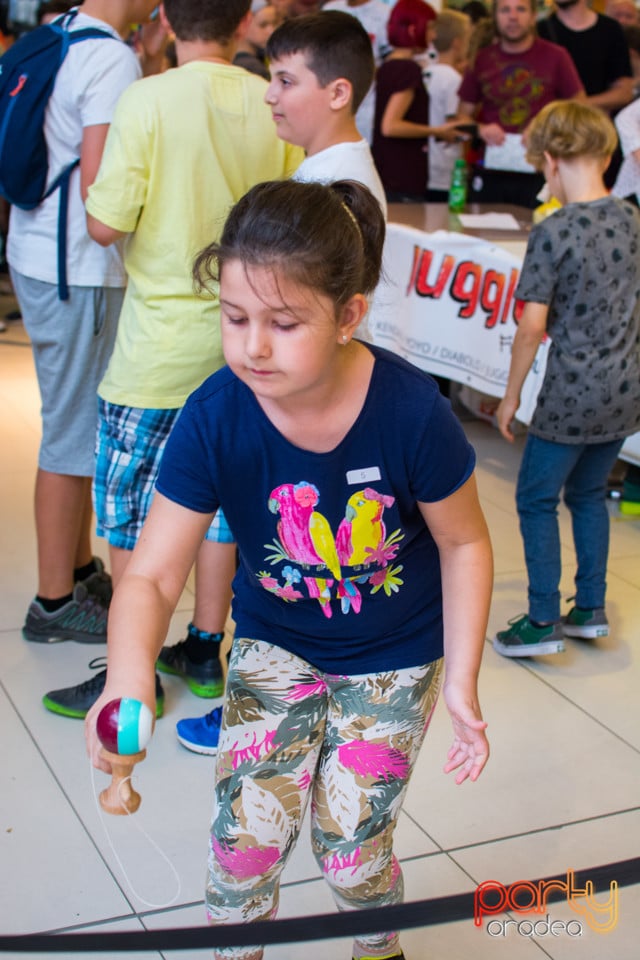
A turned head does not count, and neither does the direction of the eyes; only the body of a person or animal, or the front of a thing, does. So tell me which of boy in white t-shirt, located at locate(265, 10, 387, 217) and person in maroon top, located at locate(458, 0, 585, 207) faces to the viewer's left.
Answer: the boy in white t-shirt

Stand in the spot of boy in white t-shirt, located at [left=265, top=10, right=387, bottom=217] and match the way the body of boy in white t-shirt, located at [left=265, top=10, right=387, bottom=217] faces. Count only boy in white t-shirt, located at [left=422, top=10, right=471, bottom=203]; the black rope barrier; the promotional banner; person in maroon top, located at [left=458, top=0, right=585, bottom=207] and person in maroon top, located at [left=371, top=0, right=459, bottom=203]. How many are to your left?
1

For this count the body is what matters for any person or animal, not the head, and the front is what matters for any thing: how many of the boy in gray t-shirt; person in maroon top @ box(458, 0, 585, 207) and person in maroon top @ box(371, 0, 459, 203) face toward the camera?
1

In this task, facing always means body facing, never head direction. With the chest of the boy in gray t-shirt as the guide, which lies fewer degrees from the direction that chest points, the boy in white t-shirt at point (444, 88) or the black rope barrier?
the boy in white t-shirt

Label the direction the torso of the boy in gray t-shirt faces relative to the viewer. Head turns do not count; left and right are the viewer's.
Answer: facing away from the viewer and to the left of the viewer

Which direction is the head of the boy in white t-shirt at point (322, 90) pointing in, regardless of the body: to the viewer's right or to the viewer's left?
to the viewer's left

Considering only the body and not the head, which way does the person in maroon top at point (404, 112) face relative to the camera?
to the viewer's right

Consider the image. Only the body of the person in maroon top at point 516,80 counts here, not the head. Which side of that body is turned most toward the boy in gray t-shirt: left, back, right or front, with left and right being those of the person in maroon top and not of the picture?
front

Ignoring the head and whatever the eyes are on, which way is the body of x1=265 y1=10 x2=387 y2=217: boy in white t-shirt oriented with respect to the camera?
to the viewer's left

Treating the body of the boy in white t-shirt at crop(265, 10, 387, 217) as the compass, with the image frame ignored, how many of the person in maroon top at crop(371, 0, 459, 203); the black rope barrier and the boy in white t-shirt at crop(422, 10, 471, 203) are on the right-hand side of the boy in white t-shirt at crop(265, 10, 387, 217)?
2

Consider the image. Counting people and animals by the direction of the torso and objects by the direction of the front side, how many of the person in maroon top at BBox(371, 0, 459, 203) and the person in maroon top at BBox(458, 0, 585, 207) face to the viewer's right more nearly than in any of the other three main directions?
1

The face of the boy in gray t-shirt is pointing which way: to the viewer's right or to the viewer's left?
to the viewer's left

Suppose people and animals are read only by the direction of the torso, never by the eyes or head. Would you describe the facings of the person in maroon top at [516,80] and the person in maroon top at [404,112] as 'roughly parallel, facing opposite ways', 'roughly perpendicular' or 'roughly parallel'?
roughly perpendicular

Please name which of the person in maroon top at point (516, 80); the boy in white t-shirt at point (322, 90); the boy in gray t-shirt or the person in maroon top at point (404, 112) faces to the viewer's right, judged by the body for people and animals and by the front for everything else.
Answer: the person in maroon top at point (404, 112)

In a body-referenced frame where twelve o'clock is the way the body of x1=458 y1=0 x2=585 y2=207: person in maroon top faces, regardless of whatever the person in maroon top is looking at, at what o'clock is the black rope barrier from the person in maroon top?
The black rope barrier is roughly at 12 o'clock from the person in maroon top.

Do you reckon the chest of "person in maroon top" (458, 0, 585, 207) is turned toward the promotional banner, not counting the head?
yes

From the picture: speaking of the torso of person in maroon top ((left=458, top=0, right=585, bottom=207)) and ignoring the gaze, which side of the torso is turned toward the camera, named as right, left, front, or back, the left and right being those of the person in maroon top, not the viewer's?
front

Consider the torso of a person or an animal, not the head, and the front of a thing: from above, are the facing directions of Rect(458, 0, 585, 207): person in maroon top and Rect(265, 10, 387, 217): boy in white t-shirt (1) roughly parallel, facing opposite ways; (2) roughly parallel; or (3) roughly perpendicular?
roughly perpendicular
